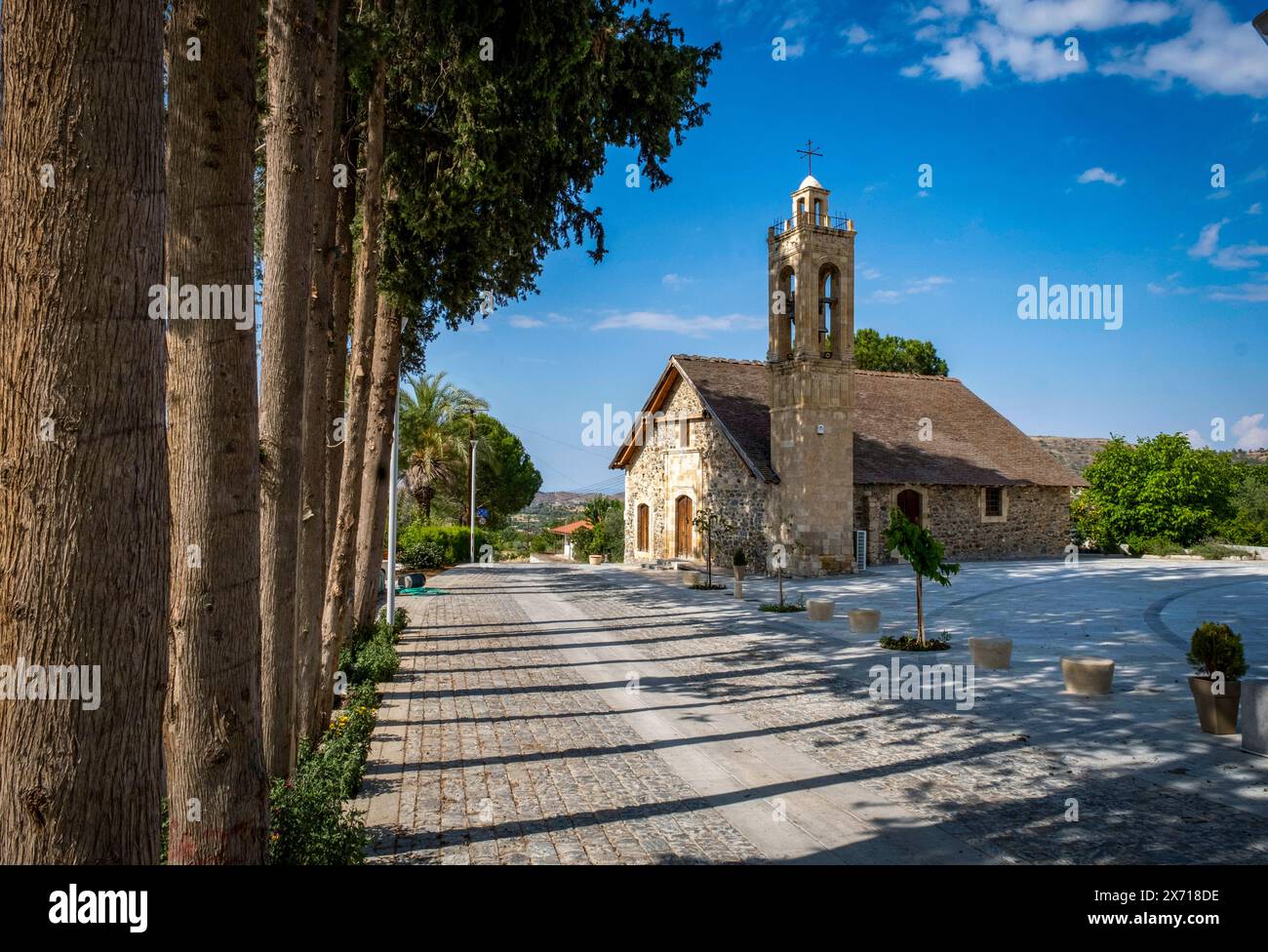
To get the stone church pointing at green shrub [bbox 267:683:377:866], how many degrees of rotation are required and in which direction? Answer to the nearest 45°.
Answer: approximately 45° to its left

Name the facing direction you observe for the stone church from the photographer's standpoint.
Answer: facing the viewer and to the left of the viewer

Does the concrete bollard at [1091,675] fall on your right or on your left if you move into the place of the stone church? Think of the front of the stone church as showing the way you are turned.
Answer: on your left

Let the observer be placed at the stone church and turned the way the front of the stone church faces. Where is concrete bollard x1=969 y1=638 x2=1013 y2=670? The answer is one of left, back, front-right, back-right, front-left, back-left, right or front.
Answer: front-left

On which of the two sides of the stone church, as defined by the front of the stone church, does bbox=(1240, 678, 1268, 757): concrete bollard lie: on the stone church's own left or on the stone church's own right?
on the stone church's own left

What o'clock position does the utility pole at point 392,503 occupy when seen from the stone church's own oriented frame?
The utility pole is roughly at 11 o'clock from the stone church.

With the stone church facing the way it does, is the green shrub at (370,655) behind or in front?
in front

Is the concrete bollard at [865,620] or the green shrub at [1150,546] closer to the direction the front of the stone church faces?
the concrete bollard

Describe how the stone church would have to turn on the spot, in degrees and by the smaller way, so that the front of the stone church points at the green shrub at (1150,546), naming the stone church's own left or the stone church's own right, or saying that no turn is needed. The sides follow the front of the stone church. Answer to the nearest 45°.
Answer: approximately 180°

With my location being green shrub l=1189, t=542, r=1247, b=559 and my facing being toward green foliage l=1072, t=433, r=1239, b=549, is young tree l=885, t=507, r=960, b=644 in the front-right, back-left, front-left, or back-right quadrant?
back-left

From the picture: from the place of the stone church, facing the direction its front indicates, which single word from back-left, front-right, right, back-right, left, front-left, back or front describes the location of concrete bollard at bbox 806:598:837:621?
front-left

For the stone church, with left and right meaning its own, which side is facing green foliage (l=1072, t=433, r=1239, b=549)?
back

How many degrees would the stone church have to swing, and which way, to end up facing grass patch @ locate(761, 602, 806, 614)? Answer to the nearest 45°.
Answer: approximately 45° to its left

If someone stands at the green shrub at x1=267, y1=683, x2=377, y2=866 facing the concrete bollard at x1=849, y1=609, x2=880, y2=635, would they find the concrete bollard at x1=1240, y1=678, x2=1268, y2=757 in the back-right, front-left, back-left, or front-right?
front-right
